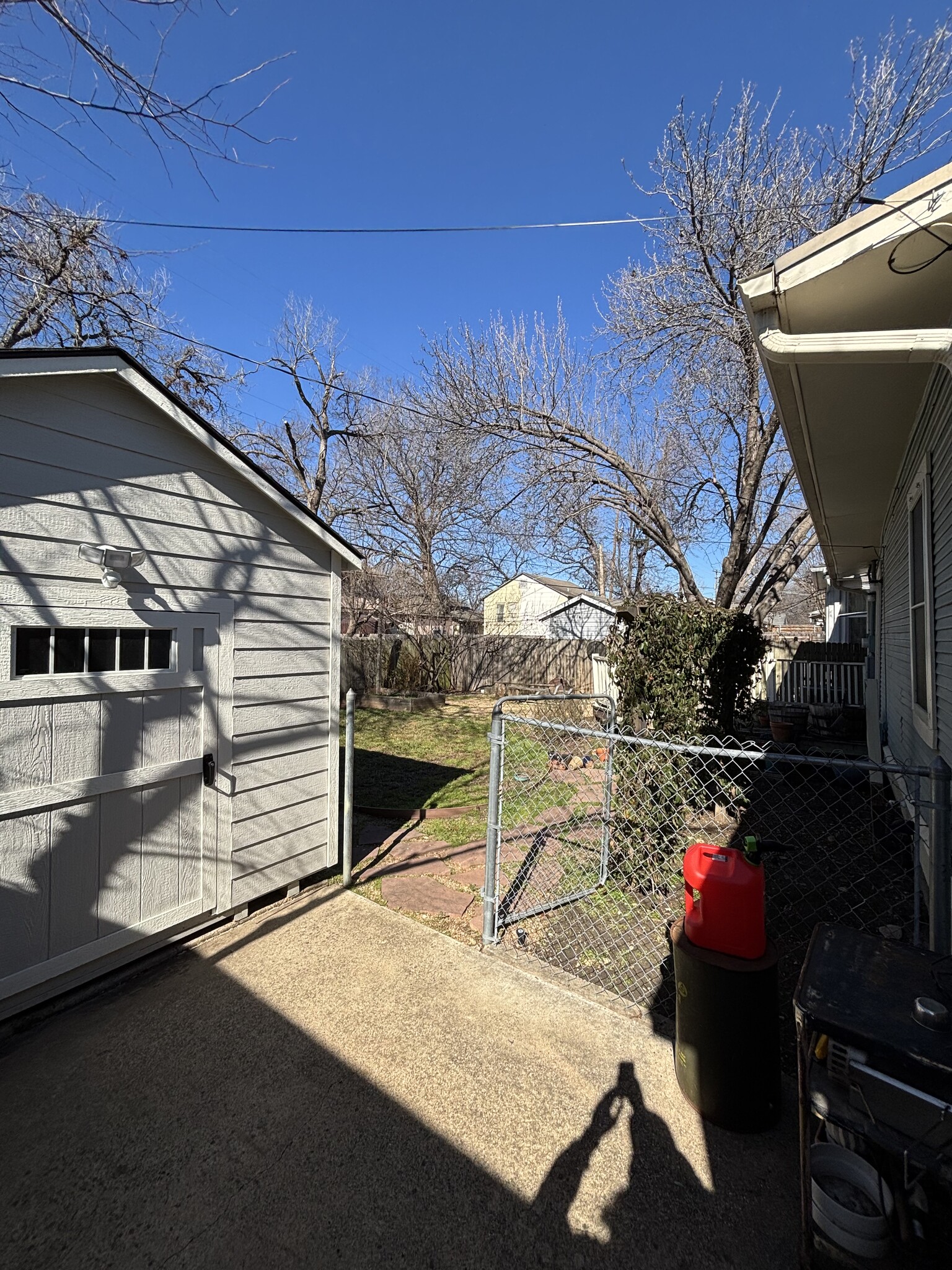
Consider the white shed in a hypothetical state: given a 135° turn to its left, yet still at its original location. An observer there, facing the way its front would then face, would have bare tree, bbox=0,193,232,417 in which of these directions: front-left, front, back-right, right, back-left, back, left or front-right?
front

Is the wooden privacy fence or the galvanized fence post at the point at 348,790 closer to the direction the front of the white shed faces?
the galvanized fence post

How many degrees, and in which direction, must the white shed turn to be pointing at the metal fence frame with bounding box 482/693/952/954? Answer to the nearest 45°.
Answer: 0° — it already faces it

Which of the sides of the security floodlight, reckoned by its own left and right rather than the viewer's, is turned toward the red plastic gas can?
front

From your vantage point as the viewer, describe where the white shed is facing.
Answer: facing the viewer and to the right of the viewer

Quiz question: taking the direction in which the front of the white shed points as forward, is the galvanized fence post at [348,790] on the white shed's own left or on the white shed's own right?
on the white shed's own left

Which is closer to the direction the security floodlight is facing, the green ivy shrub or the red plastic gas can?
the red plastic gas can

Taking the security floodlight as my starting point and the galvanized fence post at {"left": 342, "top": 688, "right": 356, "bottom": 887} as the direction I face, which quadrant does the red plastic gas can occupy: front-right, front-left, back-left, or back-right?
front-right

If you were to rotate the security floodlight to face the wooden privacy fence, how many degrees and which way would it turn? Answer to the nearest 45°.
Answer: approximately 90° to its left

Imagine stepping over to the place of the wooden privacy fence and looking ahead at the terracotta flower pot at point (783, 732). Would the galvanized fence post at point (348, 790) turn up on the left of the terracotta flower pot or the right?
right

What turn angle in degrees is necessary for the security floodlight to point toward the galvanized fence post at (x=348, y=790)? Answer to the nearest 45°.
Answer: approximately 90° to its left

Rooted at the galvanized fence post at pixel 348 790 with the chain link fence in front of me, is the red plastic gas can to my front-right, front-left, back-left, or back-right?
front-right

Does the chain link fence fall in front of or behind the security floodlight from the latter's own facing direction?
in front

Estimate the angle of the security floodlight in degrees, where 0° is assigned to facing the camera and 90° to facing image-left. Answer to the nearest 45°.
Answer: approximately 315°

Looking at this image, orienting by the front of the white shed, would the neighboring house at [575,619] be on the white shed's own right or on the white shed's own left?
on the white shed's own left

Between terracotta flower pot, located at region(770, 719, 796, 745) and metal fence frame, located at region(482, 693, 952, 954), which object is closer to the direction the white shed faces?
the metal fence frame

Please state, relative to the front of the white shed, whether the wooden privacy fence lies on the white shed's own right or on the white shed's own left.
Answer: on the white shed's own left

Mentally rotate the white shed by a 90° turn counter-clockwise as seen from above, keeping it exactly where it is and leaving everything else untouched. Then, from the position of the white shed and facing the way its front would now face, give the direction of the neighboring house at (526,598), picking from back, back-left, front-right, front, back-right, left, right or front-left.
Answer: front
